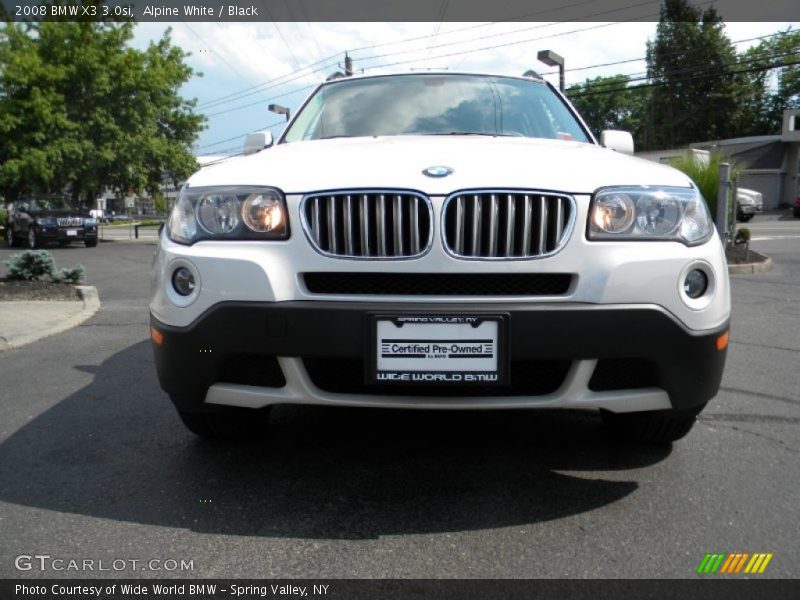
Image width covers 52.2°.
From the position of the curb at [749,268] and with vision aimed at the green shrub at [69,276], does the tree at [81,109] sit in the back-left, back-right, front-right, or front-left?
front-right

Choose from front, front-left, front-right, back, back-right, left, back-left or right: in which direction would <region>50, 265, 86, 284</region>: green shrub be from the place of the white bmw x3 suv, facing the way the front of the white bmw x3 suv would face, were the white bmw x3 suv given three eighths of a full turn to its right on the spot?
front

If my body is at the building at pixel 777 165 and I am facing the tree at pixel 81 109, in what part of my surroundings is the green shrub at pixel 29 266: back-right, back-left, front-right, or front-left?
front-left

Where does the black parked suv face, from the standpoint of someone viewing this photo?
facing the viewer and to the right of the viewer

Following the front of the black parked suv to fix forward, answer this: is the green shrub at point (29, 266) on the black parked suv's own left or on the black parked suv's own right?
on the black parked suv's own right

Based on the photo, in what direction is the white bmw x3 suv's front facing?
toward the camera

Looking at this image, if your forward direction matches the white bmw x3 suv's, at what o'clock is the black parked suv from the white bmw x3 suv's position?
The black parked suv is roughly at 5 o'clock from the white bmw x3 suv.

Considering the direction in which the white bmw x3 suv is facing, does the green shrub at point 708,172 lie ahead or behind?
behind

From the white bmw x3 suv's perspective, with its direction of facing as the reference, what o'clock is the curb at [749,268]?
The curb is roughly at 7 o'clock from the white bmw x3 suv.

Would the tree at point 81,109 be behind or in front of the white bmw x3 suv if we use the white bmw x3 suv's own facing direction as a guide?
behind

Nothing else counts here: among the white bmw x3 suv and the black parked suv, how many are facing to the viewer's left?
0

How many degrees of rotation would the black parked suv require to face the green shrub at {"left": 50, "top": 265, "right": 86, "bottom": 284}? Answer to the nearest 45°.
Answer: approximately 45° to its right

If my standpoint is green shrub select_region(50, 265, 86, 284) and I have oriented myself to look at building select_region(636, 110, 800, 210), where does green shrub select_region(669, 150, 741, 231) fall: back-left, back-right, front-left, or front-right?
front-right
